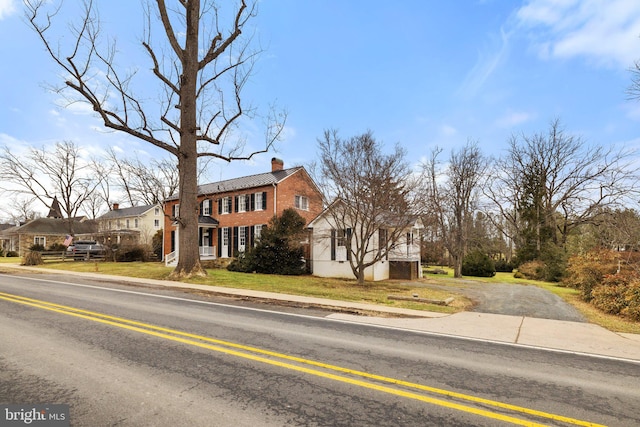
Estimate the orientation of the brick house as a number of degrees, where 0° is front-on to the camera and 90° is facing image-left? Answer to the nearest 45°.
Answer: approximately 45°

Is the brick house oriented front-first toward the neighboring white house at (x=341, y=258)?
no
